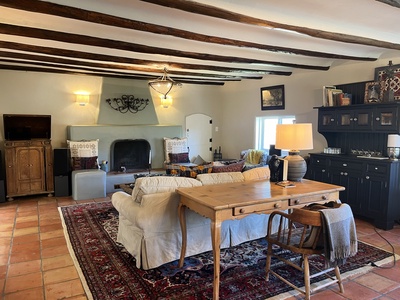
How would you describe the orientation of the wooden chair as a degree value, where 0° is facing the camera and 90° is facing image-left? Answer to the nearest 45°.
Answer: approximately 135°

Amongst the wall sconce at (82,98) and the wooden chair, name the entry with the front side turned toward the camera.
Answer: the wall sconce

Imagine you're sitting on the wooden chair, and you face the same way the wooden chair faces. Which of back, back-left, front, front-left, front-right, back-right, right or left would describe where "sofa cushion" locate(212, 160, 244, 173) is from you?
front

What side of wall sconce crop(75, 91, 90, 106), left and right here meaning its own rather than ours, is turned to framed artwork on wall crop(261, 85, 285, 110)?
left

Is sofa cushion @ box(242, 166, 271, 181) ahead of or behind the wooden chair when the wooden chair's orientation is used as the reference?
ahead

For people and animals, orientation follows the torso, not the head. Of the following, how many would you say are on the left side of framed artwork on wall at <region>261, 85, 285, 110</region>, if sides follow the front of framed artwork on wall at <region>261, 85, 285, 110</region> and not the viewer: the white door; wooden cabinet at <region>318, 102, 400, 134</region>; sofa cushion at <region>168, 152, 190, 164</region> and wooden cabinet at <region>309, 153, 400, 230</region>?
2

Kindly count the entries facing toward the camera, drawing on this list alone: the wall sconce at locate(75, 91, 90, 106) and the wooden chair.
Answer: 1

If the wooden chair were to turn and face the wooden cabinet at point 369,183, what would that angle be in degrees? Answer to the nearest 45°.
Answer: approximately 45° to its right

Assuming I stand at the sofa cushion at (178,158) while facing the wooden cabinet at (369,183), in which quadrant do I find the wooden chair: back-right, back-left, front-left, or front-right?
front-right

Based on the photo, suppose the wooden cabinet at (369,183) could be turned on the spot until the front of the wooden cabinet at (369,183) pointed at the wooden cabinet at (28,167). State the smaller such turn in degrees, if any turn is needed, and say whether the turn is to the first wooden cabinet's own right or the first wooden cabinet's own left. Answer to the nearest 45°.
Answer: approximately 45° to the first wooden cabinet's own right

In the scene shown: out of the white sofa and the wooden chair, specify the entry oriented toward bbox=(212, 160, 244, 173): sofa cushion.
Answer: the wooden chair

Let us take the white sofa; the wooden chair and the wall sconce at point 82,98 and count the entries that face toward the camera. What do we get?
1

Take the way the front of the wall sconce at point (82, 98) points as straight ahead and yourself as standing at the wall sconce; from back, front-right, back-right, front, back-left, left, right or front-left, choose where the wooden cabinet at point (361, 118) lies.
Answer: front-left

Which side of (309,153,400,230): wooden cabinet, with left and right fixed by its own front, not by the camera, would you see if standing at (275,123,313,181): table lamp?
front

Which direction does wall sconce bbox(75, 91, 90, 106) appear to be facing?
toward the camera

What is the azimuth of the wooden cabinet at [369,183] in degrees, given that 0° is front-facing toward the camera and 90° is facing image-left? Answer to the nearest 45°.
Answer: approximately 45°

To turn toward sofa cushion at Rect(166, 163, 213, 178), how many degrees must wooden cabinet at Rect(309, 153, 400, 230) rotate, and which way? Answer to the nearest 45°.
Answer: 0° — it already faces it

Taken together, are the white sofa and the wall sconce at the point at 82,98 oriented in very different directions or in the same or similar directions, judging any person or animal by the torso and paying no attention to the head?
very different directions

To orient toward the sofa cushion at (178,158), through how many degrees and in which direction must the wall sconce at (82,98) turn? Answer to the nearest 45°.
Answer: approximately 90° to its left
